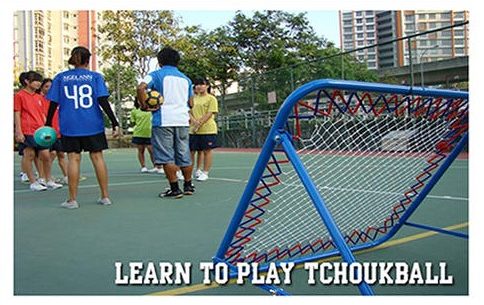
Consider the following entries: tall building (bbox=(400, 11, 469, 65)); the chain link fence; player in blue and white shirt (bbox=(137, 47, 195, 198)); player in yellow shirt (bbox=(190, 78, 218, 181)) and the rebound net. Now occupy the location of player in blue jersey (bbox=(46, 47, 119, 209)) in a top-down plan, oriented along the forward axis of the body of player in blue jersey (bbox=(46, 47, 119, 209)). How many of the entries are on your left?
0

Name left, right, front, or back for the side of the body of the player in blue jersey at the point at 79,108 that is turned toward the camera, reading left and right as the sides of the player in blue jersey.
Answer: back

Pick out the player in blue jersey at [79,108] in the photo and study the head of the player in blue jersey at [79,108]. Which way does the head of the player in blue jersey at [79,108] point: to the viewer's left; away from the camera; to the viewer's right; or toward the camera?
away from the camera

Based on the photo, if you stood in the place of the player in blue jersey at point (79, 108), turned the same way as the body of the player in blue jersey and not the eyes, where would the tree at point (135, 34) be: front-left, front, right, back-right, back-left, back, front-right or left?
front

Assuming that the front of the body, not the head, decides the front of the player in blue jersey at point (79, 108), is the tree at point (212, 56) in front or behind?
in front

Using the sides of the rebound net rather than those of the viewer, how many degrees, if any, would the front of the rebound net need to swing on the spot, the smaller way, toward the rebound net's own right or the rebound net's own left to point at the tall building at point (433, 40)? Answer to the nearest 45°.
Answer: approximately 45° to the rebound net's own right

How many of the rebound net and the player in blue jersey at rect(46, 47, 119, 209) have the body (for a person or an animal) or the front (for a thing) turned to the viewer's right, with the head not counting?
0

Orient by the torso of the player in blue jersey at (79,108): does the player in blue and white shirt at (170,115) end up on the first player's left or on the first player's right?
on the first player's right

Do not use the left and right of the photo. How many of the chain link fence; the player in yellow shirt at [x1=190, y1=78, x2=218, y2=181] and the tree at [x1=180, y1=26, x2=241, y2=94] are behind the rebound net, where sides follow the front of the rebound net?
0

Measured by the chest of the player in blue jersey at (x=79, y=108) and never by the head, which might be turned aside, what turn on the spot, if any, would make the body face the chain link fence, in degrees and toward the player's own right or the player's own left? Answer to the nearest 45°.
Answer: approximately 45° to the player's own right

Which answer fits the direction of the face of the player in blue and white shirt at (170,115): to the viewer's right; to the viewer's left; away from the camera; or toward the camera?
away from the camera

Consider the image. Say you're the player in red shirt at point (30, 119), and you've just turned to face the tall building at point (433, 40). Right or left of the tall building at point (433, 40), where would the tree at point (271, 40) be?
left

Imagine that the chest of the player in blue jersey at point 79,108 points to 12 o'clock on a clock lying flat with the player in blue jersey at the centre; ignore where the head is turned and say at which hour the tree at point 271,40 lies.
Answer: The tree is roughly at 1 o'clock from the player in blue jersey.

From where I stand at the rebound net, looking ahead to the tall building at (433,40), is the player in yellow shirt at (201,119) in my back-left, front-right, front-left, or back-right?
front-left

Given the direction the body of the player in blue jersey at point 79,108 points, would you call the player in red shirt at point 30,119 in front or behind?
in front
